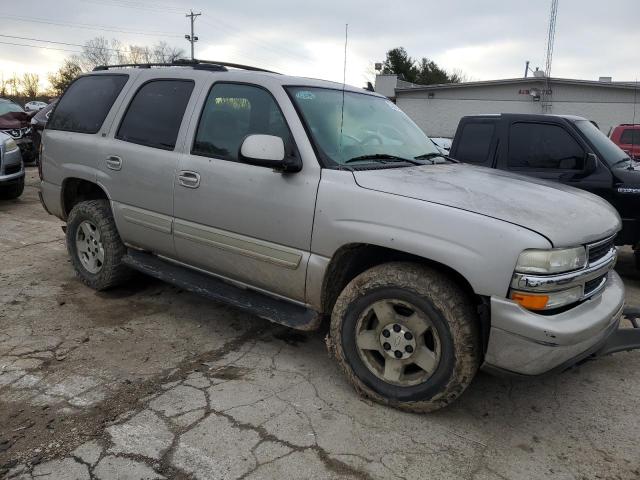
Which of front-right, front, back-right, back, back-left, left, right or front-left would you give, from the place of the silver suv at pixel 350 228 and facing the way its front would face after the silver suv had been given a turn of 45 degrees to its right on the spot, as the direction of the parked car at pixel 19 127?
back-right

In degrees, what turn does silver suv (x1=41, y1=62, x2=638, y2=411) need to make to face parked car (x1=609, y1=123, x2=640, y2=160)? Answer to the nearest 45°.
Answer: approximately 90° to its left

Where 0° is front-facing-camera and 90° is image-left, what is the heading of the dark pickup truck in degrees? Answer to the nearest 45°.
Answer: approximately 315°

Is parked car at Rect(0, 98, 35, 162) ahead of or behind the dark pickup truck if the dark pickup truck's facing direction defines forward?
behind

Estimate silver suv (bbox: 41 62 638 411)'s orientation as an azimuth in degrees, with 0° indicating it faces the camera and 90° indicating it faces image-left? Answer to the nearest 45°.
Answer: approximately 315°

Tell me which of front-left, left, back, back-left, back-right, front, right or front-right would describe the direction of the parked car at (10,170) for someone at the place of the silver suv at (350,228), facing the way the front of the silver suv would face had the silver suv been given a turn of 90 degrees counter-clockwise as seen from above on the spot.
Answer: left

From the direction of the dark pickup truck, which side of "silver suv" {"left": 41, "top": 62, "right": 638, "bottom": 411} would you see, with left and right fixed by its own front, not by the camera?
left
